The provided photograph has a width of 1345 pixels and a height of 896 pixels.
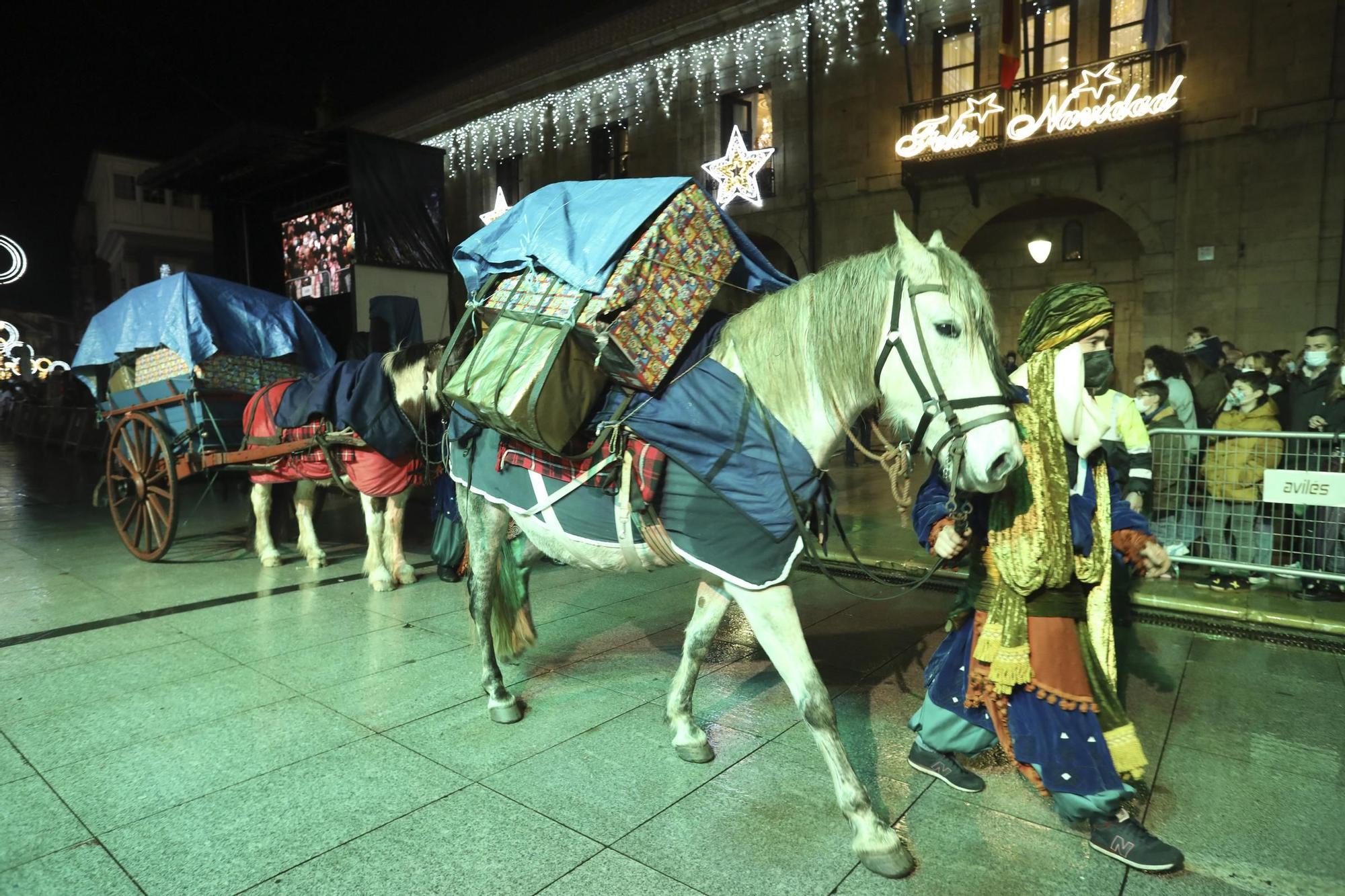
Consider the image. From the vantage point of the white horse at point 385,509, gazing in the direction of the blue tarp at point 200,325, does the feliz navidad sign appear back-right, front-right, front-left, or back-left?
back-right

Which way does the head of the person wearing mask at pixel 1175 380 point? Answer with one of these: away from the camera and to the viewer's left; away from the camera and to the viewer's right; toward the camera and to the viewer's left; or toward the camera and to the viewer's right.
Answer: toward the camera and to the viewer's left

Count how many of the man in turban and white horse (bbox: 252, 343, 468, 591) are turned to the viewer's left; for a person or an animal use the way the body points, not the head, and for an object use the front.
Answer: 0

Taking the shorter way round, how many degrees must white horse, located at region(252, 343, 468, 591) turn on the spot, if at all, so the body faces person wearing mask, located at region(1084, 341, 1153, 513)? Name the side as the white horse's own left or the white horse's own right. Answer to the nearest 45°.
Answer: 0° — it already faces them

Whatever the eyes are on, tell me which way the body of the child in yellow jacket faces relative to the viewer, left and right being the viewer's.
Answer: facing the viewer and to the left of the viewer

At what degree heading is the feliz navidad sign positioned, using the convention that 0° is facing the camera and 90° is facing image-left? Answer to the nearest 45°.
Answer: approximately 45°

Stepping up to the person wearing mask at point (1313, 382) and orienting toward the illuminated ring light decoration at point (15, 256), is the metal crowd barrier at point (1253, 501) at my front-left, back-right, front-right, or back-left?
front-left

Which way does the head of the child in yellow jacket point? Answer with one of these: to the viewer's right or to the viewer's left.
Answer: to the viewer's left

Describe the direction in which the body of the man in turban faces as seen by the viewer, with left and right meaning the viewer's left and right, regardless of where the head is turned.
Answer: facing the viewer and to the right of the viewer

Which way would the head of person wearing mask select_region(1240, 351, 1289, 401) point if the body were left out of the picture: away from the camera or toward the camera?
toward the camera

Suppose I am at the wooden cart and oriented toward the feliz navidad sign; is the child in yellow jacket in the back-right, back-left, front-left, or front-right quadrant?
front-right

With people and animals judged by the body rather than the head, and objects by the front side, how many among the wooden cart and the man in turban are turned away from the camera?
0

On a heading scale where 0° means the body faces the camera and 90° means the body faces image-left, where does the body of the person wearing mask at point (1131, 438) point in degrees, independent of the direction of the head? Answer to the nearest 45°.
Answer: approximately 45°

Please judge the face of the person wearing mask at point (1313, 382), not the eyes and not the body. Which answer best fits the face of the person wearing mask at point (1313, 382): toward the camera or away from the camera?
toward the camera
